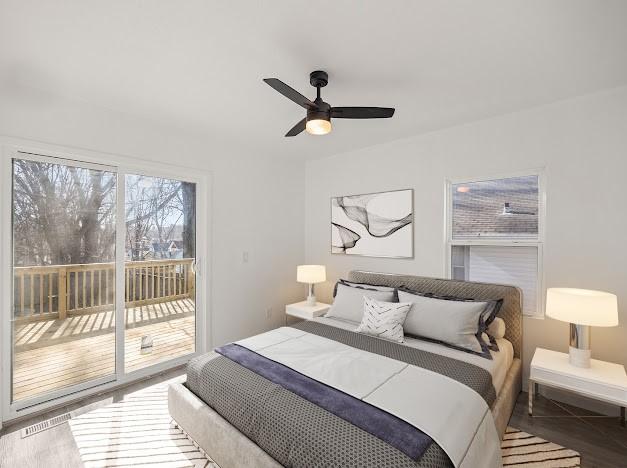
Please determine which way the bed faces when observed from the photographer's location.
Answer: facing the viewer and to the left of the viewer

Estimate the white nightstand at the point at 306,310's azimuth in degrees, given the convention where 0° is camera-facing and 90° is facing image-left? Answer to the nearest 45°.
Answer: approximately 45°

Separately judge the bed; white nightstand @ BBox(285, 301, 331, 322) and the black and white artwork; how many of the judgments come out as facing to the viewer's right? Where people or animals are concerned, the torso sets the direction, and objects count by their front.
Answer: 0

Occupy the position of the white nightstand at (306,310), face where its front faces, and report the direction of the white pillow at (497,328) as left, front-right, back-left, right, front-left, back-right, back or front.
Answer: left

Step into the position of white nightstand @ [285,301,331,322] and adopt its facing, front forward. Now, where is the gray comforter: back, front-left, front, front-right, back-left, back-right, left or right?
front-left

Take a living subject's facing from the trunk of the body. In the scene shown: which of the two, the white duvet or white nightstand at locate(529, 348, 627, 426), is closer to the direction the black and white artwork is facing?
the white duvet

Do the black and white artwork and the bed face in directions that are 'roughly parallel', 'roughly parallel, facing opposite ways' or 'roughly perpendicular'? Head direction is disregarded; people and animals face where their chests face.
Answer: roughly parallel

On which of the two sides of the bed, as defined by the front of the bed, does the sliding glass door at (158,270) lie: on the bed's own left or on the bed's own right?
on the bed's own right

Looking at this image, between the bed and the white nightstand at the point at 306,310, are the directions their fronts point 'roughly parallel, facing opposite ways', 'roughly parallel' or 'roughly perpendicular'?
roughly parallel

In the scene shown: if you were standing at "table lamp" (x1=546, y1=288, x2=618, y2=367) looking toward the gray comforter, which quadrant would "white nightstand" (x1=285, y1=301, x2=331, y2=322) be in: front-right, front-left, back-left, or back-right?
front-right

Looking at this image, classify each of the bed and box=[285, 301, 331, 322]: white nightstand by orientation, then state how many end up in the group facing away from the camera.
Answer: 0

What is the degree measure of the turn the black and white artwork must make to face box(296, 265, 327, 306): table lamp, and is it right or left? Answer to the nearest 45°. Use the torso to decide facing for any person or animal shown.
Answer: approximately 45° to its right
